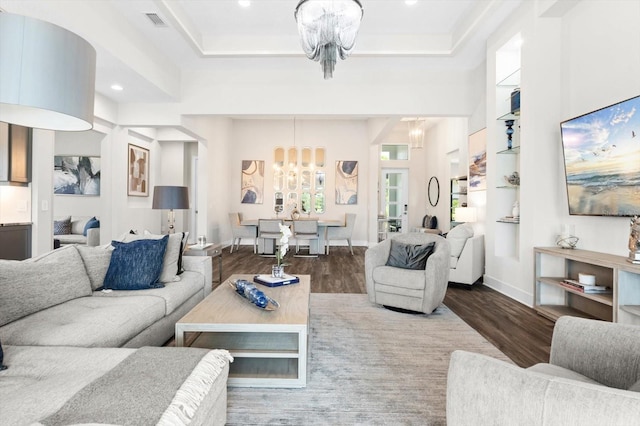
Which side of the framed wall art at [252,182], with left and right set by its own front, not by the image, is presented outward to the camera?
front

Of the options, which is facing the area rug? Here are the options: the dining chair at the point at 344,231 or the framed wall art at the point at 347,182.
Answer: the framed wall art

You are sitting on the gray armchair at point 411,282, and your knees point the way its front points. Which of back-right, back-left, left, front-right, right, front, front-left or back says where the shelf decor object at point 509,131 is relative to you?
back

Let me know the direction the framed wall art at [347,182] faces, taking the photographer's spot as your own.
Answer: facing the viewer

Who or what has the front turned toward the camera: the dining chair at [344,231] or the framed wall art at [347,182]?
the framed wall art

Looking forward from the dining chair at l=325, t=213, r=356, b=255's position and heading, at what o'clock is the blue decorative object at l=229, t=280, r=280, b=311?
The blue decorative object is roughly at 9 o'clock from the dining chair.

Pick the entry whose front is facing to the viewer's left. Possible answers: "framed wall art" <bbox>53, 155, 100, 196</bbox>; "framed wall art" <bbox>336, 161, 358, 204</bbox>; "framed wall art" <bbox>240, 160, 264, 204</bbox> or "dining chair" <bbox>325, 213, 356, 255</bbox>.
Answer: the dining chair

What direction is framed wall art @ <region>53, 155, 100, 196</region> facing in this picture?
toward the camera

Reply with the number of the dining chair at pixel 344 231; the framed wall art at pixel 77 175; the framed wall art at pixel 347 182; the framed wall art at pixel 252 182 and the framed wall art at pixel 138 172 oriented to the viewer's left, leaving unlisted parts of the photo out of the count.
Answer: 1

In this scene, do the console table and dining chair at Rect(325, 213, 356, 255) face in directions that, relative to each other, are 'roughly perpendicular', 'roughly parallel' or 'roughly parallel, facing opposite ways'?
roughly parallel

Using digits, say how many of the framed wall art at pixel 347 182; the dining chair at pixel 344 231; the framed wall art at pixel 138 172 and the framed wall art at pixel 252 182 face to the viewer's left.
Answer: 1

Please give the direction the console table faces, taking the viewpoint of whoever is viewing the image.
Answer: facing the viewer and to the left of the viewer

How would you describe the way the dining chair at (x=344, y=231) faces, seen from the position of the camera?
facing to the left of the viewer

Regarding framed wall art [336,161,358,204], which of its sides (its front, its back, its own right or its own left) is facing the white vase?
front

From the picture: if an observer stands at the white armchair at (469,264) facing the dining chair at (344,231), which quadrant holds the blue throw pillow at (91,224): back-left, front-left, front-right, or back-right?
front-left

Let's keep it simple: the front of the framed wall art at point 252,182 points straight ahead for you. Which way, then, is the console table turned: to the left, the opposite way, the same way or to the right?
to the right

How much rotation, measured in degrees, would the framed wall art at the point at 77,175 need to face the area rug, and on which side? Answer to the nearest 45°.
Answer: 0° — it already faces it
